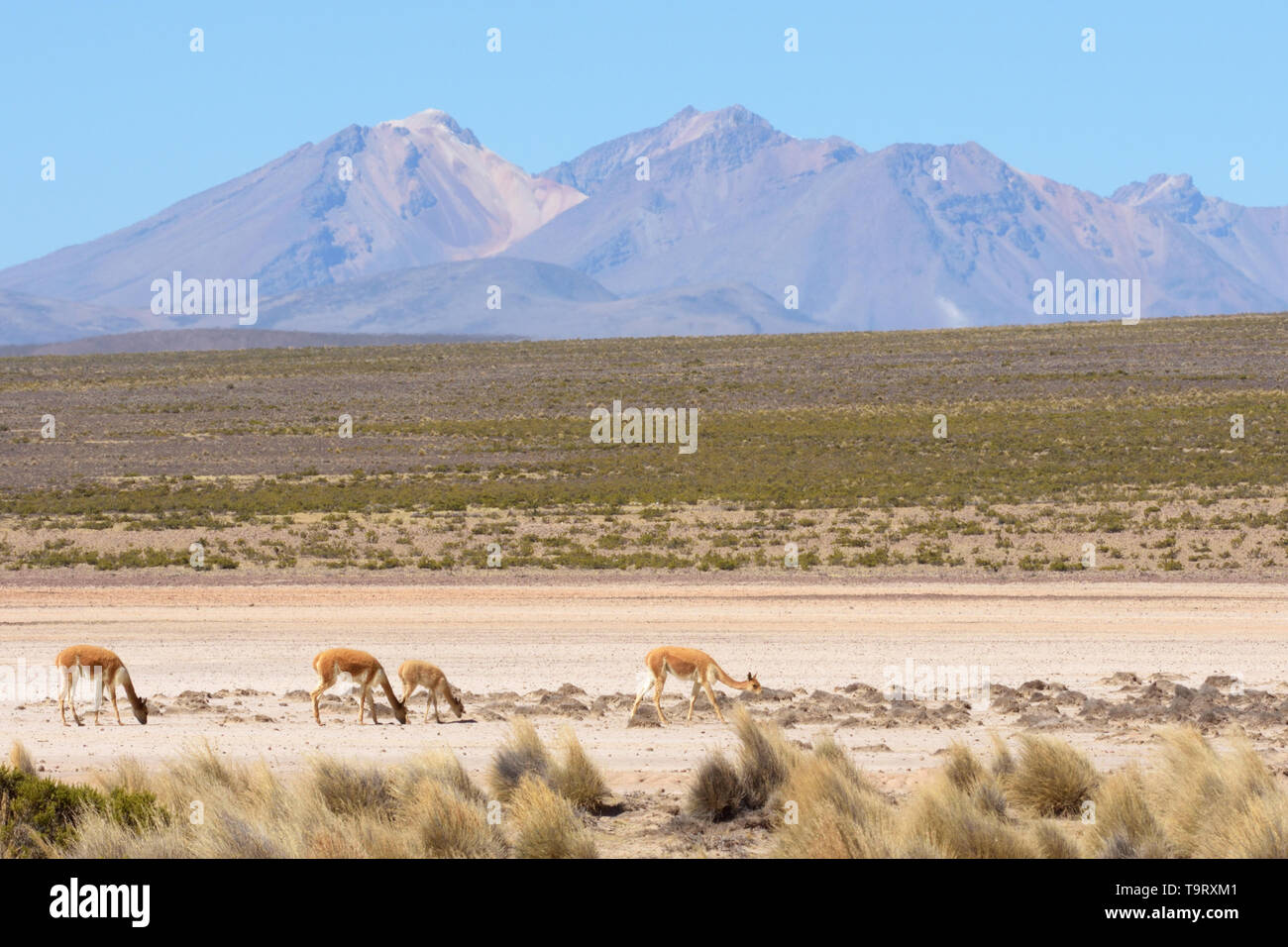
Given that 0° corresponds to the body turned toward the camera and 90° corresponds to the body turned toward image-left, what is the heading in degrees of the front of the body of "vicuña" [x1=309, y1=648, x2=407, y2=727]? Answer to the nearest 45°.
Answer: approximately 270°

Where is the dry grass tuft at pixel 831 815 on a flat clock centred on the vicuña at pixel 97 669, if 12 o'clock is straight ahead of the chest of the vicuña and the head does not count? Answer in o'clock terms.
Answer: The dry grass tuft is roughly at 2 o'clock from the vicuña.

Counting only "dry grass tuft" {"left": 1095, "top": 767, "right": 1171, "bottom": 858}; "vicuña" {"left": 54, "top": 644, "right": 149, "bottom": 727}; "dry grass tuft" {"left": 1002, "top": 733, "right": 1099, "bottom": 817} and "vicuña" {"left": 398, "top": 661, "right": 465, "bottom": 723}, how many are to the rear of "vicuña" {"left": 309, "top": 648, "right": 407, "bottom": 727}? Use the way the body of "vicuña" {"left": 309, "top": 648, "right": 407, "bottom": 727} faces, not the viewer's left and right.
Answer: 1

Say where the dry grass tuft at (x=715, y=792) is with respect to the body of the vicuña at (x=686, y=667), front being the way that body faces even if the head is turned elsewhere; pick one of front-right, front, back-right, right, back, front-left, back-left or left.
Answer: right

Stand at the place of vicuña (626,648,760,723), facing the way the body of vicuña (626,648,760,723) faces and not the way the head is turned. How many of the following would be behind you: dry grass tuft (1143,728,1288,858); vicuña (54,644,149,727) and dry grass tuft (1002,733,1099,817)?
1

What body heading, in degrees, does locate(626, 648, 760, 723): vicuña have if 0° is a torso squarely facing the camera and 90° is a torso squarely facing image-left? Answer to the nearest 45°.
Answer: approximately 270°

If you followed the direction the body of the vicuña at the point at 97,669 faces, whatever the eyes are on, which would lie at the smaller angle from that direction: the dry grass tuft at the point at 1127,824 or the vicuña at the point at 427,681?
the vicuña

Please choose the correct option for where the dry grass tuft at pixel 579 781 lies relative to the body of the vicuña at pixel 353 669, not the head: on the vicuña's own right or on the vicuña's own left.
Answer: on the vicuña's own right

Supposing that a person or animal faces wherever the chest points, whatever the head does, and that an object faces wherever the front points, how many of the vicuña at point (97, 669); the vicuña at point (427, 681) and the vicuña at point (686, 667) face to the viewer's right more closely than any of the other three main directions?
3

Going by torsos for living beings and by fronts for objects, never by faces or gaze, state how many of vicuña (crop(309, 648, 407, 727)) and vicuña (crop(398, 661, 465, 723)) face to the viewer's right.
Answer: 2

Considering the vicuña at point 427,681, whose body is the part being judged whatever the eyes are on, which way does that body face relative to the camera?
to the viewer's right

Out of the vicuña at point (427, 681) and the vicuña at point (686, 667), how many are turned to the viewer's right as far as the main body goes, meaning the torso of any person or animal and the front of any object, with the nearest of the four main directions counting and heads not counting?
2

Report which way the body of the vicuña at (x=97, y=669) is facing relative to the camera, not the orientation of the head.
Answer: to the viewer's right

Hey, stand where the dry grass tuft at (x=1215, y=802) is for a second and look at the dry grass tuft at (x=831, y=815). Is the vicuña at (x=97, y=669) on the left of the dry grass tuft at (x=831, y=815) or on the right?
right
